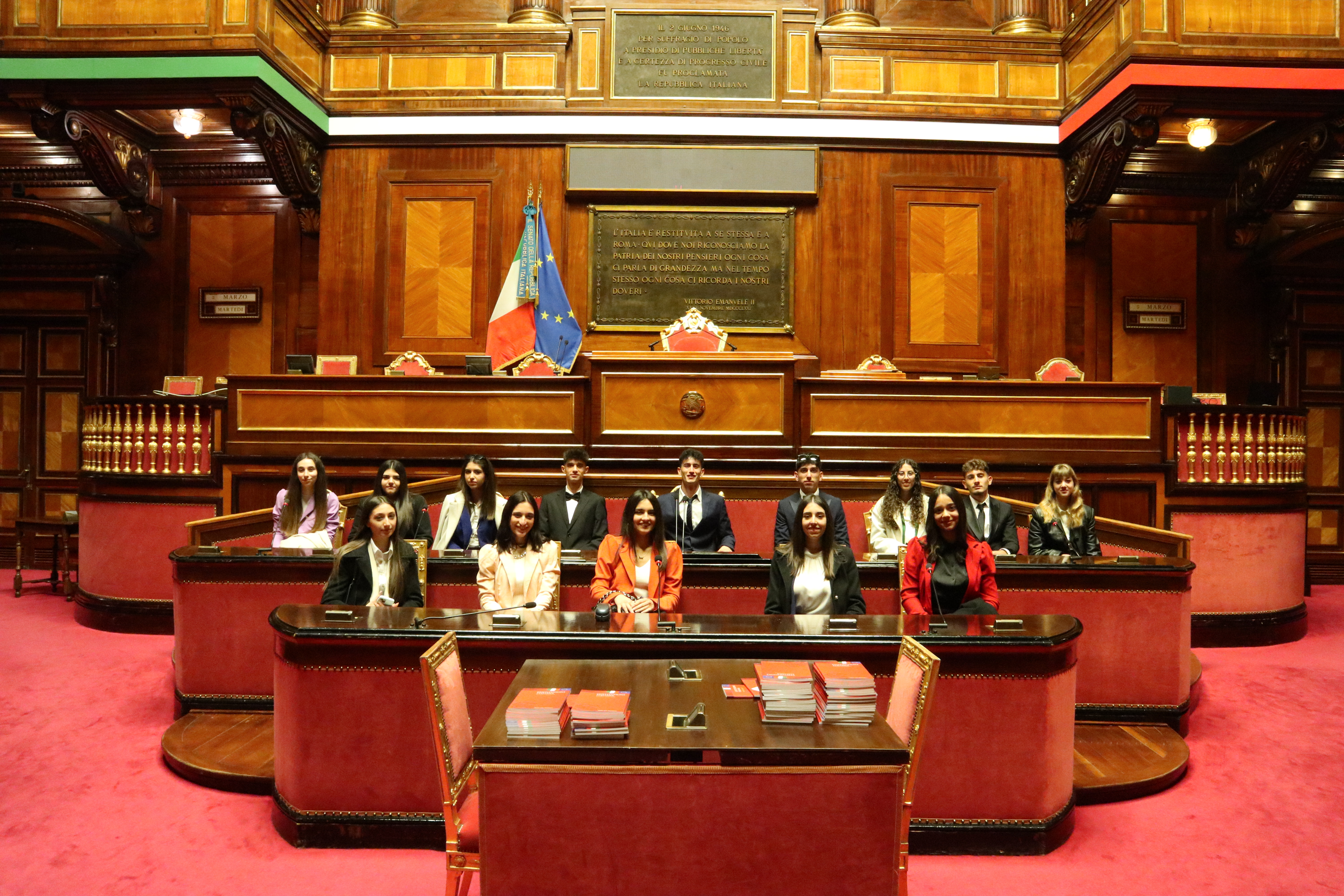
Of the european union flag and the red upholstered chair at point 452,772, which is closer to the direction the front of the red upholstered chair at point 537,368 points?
the red upholstered chair

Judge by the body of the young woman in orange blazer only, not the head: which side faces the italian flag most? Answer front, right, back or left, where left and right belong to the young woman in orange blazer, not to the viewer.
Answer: back

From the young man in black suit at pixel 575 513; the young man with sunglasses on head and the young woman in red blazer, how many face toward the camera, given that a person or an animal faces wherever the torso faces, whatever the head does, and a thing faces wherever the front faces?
3

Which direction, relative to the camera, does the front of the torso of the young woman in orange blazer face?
toward the camera

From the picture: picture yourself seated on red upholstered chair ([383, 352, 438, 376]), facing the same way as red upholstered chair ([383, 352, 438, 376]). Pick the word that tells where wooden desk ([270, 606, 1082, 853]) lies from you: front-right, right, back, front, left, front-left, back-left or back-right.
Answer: front

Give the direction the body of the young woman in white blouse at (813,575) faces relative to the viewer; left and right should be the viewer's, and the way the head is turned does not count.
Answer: facing the viewer

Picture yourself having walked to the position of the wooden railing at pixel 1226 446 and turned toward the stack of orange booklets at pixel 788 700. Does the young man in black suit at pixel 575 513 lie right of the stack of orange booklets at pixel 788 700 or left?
right

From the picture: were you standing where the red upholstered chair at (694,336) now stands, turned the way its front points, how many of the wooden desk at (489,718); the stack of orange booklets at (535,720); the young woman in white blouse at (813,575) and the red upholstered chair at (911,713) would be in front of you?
4

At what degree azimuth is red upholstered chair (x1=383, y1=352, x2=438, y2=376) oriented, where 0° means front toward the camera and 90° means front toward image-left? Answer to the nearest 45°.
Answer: approximately 0°

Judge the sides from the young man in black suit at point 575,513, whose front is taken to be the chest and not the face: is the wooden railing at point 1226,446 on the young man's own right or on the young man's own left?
on the young man's own left

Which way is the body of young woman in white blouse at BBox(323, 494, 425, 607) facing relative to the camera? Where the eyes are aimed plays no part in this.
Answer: toward the camera

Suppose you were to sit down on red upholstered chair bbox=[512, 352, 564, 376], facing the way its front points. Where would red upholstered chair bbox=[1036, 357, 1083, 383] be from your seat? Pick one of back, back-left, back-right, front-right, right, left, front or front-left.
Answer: left
